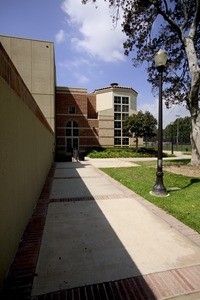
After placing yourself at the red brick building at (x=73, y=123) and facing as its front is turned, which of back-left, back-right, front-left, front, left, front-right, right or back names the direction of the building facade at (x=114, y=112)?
left

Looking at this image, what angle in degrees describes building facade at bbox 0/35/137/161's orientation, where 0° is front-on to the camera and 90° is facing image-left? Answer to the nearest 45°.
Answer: approximately 0°

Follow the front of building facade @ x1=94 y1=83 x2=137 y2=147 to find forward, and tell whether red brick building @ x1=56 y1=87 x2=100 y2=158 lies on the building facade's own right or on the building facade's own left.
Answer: on the building facade's own right

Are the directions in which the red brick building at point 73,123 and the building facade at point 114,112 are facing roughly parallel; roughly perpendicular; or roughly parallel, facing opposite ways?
roughly parallel

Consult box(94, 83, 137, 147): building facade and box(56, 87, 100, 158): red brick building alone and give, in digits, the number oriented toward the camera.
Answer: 2
